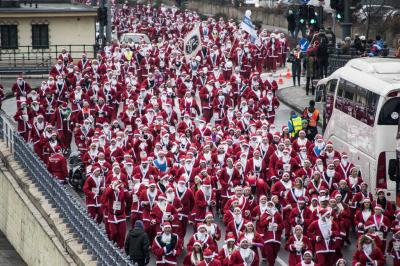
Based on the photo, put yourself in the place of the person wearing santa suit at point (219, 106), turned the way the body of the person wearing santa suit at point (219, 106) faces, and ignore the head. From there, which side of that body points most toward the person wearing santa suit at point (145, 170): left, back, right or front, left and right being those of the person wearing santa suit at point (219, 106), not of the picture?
front

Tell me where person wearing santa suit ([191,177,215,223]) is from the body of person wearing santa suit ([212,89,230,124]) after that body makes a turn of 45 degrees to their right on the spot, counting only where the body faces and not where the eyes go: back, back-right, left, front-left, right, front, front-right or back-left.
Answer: front-left

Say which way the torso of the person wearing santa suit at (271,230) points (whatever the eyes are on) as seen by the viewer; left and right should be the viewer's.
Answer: facing the viewer

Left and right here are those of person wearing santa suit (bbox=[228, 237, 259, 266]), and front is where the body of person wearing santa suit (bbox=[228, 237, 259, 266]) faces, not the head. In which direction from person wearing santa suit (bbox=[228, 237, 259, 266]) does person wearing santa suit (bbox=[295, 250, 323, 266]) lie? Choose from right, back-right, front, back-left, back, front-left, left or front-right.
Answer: left

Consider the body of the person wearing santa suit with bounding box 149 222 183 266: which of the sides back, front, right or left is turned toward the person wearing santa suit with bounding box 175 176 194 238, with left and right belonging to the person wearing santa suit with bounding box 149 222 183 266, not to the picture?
back

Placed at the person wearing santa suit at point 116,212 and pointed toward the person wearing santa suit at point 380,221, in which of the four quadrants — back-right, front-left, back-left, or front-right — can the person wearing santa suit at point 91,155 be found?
back-left

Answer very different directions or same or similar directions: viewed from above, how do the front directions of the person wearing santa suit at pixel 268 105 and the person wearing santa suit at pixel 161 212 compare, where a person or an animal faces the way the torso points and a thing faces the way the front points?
same or similar directions

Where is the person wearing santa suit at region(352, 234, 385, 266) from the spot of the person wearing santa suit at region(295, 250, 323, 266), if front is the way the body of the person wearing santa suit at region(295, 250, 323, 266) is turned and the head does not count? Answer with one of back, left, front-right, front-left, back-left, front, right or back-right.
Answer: back-left

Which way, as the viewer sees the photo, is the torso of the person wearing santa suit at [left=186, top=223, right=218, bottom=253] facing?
toward the camera

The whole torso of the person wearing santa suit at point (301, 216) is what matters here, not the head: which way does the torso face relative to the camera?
toward the camera

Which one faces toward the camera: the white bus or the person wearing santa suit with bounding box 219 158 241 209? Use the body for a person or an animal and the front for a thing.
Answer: the person wearing santa suit

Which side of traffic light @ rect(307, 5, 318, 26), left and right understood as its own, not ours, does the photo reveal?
front
